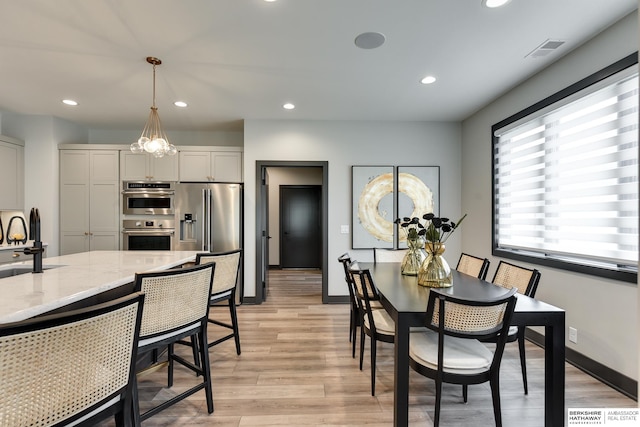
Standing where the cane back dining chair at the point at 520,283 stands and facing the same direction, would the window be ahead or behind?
behind

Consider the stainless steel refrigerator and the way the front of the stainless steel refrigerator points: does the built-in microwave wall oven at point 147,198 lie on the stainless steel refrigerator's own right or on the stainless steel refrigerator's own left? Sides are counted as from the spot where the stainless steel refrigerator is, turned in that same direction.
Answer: on the stainless steel refrigerator's own right

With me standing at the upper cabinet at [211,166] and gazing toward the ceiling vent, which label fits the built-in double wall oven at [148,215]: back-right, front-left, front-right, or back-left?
back-right

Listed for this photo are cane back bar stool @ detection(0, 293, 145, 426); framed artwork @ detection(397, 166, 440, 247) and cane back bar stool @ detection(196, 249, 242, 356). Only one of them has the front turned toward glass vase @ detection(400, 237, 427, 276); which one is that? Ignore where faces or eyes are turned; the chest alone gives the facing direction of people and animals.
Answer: the framed artwork

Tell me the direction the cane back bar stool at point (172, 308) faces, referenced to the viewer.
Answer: facing away from the viewer and to the left of the viewer

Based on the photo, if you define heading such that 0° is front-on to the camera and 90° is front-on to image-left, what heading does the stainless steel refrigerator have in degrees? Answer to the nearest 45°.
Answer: approximately 0°

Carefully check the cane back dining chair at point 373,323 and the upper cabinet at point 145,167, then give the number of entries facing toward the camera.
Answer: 1

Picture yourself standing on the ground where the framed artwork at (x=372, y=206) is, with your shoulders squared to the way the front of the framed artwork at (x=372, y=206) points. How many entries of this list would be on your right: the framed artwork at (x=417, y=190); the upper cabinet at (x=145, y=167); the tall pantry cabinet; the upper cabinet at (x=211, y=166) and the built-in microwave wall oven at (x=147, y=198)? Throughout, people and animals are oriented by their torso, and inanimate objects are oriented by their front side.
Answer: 4

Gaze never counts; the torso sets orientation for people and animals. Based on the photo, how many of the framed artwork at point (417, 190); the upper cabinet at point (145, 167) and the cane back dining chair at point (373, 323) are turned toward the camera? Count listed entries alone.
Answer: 2
